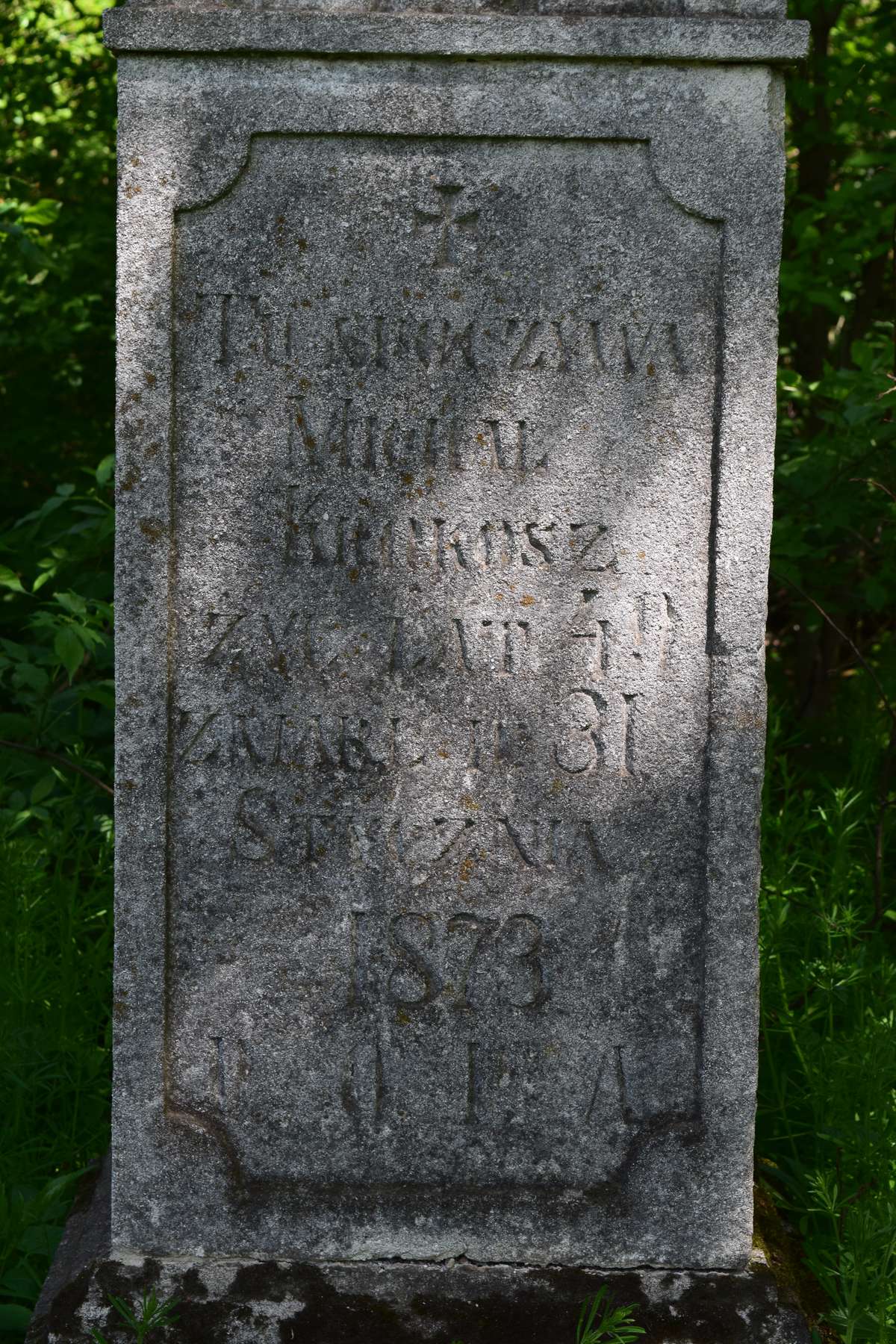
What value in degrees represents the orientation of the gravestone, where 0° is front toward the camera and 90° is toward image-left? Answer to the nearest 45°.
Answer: approximately 0°
